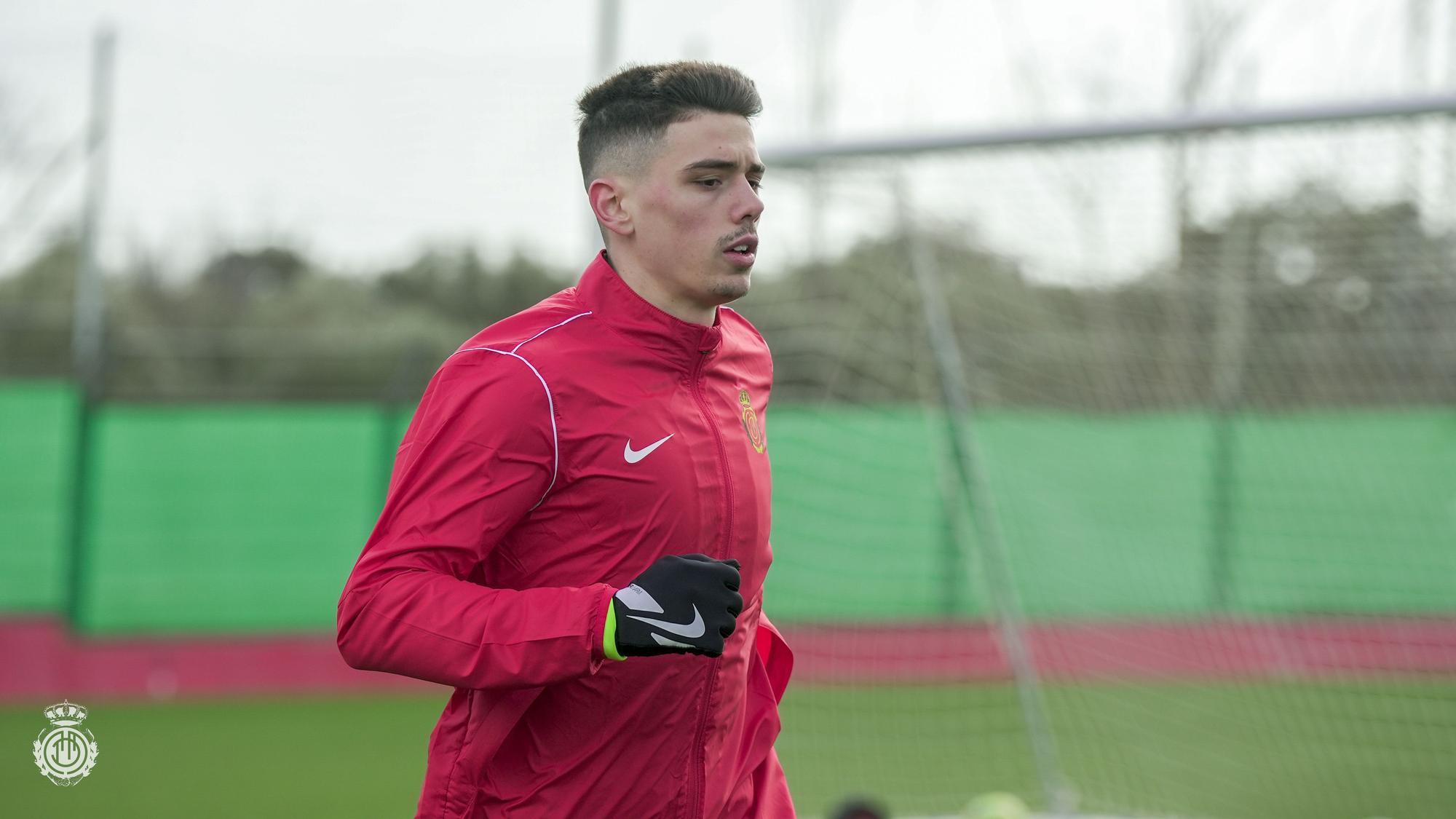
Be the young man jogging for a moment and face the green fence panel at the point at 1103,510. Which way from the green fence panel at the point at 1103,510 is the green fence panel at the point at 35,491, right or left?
left

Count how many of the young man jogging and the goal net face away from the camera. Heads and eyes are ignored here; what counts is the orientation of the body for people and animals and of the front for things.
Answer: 0

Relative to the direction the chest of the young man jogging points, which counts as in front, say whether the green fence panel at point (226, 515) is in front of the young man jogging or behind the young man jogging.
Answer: behind

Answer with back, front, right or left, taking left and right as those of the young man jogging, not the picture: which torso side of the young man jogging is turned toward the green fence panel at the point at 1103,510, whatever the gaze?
left

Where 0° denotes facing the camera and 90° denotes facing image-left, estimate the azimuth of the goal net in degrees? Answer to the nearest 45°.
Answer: approximately 45°

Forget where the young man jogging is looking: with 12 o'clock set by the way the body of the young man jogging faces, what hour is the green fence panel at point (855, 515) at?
The green fence panel is roughly at 8 o'clock from the young man jogging.

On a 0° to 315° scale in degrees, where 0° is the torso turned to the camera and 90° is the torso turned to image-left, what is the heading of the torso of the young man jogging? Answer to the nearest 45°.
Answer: approximately 315°

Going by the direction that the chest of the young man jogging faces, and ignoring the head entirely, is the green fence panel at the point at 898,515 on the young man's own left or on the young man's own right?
on the young man's own left
